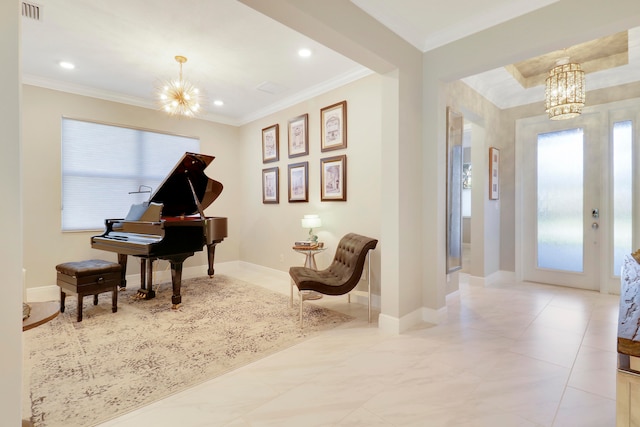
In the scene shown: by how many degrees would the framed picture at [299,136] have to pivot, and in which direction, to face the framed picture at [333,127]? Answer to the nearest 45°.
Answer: approximately 90° to its left

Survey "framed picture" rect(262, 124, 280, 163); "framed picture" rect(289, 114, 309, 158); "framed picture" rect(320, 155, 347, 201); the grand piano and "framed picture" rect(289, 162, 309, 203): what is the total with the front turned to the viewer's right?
0

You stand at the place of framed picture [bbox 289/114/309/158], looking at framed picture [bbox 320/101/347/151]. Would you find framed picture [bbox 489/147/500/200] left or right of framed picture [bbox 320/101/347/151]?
left

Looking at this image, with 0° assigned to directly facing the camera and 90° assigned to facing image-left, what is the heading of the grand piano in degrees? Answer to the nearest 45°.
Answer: approximately 45°

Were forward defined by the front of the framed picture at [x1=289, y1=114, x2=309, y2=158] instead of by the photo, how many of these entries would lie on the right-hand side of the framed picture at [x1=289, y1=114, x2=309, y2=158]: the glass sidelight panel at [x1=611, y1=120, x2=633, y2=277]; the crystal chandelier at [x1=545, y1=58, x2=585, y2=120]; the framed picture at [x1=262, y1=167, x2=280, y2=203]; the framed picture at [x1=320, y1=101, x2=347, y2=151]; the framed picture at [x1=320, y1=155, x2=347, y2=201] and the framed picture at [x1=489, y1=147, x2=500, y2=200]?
1

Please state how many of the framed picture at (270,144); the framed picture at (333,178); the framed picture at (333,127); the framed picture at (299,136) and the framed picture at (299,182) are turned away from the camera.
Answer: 0

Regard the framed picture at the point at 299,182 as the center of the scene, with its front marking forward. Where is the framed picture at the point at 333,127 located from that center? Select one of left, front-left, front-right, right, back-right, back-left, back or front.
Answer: left

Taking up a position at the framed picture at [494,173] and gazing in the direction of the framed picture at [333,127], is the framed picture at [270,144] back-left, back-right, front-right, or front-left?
front-right

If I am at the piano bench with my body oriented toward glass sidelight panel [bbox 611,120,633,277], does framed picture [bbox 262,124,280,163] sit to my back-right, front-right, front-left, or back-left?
front-left

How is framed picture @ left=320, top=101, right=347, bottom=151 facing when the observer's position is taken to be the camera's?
facing the viewer and to the left of the viewer

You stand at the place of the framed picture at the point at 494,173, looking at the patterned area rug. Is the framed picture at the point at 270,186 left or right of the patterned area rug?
right

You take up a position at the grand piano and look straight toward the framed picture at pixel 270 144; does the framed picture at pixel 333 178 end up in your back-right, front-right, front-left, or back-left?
front-right

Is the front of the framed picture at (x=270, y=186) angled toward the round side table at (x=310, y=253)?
no

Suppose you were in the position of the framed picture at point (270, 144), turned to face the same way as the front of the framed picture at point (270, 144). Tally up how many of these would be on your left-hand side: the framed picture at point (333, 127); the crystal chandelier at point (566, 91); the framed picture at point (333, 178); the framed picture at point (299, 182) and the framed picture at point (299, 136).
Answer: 5

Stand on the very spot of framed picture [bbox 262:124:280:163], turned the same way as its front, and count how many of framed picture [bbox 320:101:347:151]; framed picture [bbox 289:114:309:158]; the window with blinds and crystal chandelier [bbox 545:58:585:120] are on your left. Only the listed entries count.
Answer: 3

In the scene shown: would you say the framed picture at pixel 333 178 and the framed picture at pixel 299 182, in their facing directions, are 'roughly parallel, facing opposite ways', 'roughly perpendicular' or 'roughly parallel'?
roughly parallel

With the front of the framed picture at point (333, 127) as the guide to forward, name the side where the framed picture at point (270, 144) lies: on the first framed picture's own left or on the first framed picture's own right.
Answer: on the first framed picture's own right

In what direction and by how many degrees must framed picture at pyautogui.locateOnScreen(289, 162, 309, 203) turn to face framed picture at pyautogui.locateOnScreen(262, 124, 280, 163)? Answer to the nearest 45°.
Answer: approximately 90° to its right

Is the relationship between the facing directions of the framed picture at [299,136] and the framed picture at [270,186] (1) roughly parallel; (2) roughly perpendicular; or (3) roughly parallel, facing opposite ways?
roughly parallel

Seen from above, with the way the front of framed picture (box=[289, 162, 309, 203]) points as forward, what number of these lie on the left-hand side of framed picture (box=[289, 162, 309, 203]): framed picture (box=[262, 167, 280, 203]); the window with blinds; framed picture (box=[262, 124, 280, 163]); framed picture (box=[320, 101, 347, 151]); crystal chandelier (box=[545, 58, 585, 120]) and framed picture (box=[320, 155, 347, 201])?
3

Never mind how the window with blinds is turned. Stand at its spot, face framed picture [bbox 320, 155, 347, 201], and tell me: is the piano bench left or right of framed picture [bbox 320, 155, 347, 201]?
right

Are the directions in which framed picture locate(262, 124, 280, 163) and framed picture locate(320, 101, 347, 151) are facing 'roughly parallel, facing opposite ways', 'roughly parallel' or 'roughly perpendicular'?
roughly parallel

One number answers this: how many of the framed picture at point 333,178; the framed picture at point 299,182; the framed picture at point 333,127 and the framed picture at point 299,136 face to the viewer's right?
0

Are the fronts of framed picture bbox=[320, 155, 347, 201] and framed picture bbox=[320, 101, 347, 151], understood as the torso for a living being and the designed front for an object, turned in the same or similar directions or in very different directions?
same or similar directions
